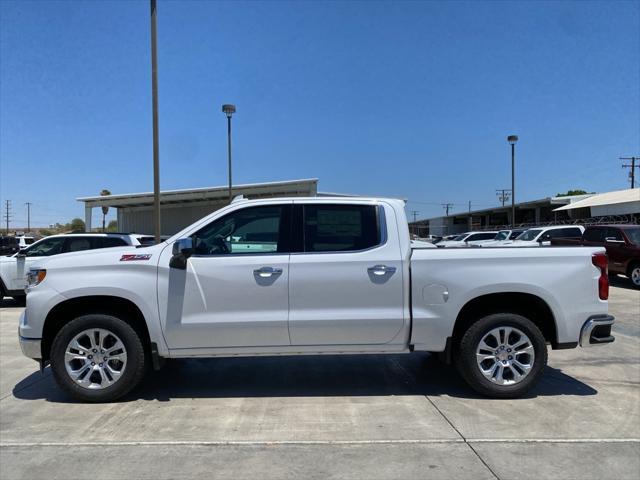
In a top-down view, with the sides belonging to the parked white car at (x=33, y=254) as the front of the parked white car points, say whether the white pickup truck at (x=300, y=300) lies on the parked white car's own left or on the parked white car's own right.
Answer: on the parked white car's own left

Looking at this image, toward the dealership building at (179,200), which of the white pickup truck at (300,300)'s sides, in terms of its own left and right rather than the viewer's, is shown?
right

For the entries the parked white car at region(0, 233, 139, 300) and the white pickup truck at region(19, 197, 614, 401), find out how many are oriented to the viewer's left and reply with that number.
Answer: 2

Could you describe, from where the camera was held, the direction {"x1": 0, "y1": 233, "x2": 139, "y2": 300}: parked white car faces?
facing to the left of the viewer

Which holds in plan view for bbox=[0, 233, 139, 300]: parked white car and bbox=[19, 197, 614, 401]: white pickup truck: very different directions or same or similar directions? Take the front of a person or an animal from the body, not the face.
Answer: same or similar directions

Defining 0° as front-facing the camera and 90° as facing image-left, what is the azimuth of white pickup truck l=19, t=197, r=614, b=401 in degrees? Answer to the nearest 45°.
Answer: approximately 90°

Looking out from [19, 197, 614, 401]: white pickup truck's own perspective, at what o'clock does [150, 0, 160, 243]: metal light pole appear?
The metal light pole is roughly at 2 o'clock from the white pickup truck.

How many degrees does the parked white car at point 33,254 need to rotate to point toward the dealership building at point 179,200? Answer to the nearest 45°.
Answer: approximately 90° to its right

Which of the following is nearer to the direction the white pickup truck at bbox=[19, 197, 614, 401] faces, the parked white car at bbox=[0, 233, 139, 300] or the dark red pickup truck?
the parked white car
